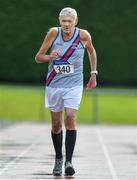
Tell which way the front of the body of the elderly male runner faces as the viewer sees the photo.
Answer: toward the camera
